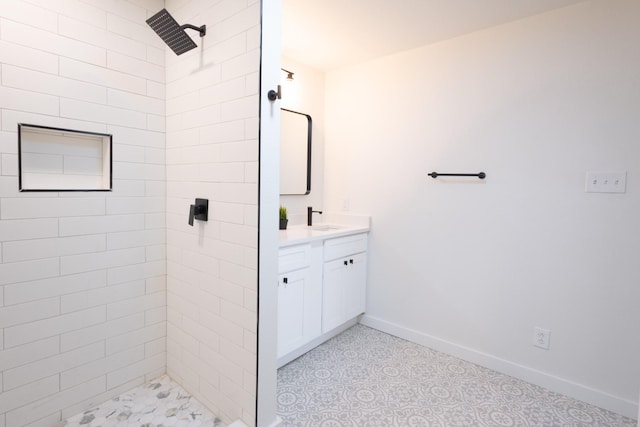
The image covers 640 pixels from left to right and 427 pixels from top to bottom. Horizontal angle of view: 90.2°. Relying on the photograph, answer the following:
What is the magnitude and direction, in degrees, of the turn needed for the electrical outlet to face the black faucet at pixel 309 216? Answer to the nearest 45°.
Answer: approximately 45° to its right

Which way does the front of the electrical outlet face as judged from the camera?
facing the viewer and to the left of the viewer

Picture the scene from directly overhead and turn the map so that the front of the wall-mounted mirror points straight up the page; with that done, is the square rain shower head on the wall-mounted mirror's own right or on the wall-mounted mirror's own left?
on the wall-mounted mirror's own right

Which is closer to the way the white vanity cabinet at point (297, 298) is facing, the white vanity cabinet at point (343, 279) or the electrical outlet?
the electrical outlet

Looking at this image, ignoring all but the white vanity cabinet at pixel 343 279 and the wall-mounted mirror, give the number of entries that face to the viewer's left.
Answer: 0

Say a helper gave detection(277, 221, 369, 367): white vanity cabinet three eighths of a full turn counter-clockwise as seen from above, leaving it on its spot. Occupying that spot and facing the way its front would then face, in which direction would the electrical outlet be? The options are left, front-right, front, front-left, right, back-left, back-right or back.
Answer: right

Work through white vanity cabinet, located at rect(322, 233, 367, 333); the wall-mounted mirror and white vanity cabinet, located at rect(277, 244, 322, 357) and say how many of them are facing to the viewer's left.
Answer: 0

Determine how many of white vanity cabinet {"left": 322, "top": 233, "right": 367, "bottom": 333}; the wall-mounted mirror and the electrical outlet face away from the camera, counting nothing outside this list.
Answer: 0

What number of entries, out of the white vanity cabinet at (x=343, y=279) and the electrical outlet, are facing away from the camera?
0

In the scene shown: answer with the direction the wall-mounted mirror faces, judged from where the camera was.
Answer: facing the viewer and to the right of the viewer

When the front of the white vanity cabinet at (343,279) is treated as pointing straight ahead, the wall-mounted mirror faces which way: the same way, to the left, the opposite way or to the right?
the same way

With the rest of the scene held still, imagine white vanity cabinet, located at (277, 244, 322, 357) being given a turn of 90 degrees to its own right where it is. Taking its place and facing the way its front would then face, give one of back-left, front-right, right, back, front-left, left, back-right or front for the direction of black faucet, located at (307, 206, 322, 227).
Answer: back-right

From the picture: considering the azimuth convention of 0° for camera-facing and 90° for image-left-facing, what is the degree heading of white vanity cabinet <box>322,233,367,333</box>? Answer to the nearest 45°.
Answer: approximately 315°
